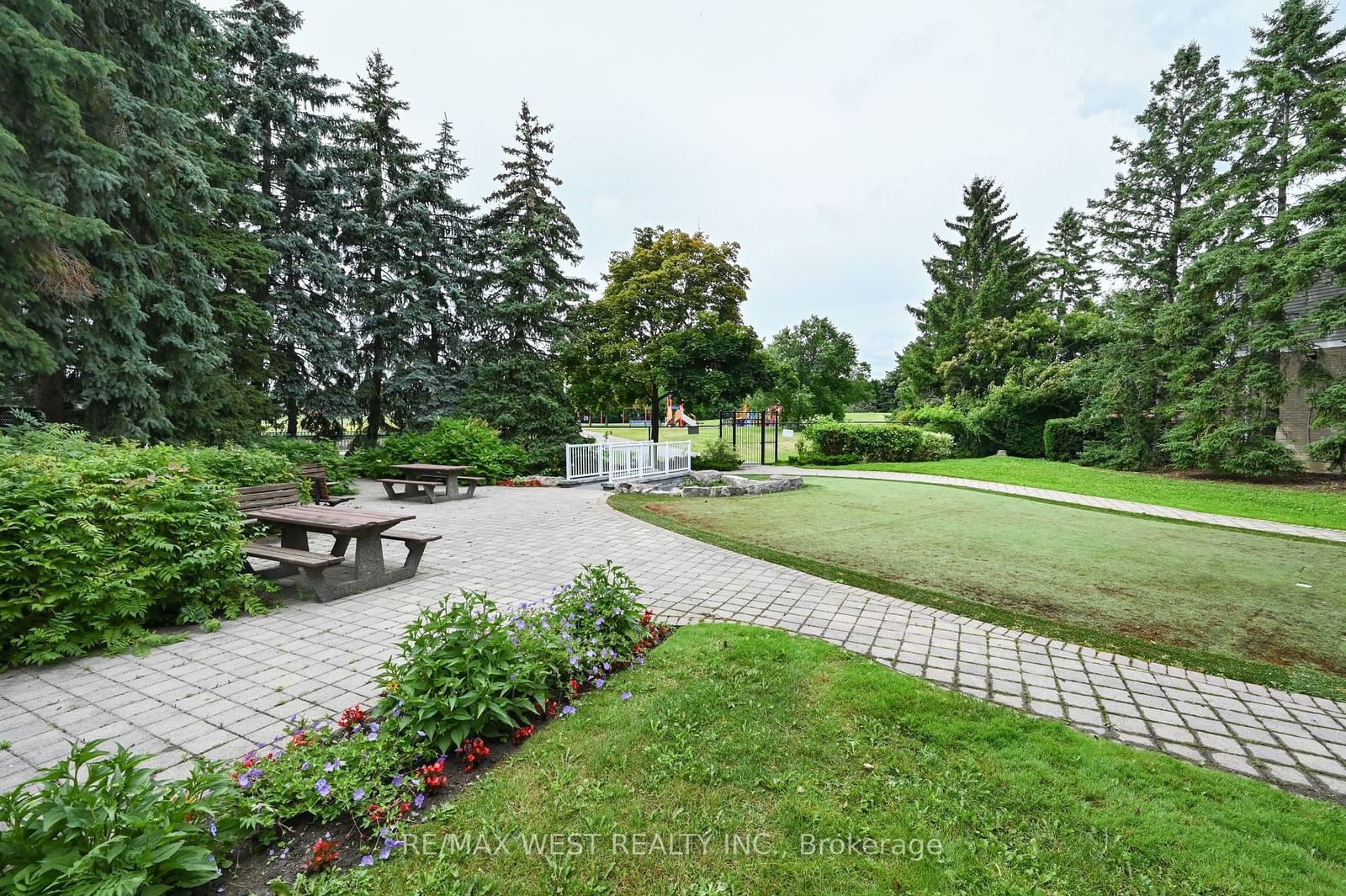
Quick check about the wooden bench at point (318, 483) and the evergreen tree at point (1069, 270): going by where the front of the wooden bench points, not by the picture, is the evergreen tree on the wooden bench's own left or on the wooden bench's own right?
on the wooden bench's own left

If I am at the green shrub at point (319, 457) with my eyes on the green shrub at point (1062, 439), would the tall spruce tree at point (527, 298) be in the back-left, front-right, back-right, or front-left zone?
front-left

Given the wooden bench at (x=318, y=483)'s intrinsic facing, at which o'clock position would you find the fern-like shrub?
The fern-like shrub is roughly at 2 o'clock from the wooden bench.

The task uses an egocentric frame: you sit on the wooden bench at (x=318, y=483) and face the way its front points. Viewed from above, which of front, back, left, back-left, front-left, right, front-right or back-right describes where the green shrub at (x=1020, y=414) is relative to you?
front-left

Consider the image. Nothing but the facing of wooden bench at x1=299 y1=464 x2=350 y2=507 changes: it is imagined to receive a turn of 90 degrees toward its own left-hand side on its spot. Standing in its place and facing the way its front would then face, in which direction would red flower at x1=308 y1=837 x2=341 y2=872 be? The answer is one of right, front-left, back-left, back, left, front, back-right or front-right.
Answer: back-right

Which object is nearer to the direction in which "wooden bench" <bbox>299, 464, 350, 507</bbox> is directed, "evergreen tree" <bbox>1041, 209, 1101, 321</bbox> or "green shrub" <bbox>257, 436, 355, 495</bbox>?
the evergreen tree

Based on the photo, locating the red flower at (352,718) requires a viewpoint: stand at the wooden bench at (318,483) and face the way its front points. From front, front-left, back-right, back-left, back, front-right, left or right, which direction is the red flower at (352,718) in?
front-right

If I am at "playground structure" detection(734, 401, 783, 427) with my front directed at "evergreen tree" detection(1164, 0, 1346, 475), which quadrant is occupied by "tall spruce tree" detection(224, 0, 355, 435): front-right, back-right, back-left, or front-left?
front-right

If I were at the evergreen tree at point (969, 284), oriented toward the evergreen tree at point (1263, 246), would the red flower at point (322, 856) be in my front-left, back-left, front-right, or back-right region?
front-right

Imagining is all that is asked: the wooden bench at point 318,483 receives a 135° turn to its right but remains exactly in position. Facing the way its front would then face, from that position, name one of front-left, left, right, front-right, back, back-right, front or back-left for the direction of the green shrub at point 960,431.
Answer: back

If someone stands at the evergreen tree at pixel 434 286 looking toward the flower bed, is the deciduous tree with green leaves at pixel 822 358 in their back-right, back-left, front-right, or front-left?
back-left

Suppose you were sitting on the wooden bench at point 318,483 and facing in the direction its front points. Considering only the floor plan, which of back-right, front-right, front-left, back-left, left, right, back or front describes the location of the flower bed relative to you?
front-right

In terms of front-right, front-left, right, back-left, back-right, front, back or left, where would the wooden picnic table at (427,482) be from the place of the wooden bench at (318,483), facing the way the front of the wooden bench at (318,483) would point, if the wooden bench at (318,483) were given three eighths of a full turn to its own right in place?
back-right

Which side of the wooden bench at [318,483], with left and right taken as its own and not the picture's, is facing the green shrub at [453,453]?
left

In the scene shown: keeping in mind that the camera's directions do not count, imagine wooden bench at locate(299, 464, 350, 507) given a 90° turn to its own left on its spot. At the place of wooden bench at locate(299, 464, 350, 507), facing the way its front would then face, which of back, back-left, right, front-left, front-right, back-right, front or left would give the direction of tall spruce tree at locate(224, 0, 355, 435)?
front-left

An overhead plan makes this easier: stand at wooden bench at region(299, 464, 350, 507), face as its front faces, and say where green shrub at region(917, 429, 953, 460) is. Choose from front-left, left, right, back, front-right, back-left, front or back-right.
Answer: front-left

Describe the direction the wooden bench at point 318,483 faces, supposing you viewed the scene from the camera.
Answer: facing the viewer and to the right of the viewer

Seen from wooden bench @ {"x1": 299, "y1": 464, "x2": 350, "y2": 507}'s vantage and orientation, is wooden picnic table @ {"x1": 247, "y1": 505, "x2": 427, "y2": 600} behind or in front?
in front
